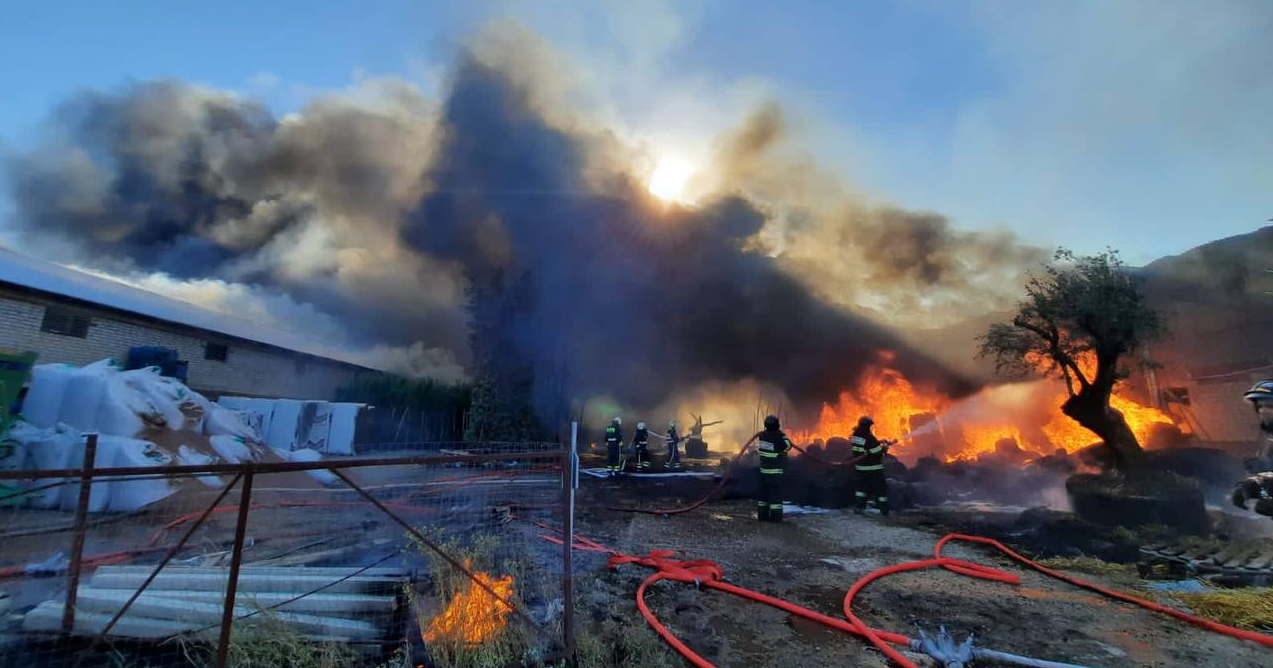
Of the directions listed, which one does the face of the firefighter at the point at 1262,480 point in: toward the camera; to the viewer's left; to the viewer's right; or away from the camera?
to the viewer's left

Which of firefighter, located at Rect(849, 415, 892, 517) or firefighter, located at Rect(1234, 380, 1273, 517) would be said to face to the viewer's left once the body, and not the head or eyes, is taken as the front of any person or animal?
firefighter, located at Rect(1234, 380, 1273, 517)

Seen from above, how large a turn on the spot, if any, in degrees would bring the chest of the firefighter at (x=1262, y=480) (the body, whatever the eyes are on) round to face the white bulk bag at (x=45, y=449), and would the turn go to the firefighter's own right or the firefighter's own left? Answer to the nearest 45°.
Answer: approximately 45° to the firefighter's own left

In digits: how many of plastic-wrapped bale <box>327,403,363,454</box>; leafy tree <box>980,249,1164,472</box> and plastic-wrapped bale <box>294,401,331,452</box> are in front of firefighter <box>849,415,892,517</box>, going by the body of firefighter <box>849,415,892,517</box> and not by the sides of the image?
1

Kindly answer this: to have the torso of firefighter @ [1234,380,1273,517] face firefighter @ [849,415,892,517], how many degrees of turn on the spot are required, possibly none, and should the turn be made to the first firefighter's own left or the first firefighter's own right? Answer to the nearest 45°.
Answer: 0° — they already face them

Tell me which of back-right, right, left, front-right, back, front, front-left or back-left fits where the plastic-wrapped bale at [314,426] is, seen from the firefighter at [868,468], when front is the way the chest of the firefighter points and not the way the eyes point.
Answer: back-left

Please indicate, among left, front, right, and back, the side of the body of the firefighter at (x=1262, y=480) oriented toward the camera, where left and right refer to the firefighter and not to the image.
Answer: left

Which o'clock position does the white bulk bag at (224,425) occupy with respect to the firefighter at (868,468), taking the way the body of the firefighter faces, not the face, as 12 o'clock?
The white bulk bag is roughly at 7 o'clock from the firefighter.

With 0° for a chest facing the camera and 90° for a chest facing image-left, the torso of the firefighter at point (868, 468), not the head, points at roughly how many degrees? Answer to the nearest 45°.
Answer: approximately 225°

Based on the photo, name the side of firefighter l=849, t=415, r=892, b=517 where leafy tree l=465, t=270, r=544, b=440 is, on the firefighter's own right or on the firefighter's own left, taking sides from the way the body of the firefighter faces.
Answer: on the firefighter's own left

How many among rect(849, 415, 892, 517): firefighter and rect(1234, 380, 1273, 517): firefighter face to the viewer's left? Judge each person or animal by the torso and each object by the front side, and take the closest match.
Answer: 1

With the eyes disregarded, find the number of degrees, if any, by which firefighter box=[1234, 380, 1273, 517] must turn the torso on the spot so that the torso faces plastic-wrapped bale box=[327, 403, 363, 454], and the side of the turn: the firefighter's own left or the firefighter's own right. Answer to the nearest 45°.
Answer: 0° — they already face it

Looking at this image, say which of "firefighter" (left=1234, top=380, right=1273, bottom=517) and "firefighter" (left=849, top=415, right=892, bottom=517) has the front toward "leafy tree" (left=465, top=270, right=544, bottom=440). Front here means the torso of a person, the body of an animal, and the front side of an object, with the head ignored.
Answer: "firefighter" (left=1234, top=380, right=1273, bottom=517)

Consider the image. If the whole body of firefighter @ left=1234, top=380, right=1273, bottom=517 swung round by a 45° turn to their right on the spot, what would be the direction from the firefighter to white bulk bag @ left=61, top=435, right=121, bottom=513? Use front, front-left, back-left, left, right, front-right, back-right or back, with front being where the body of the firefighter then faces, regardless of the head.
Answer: left
